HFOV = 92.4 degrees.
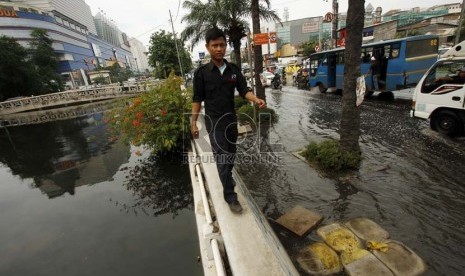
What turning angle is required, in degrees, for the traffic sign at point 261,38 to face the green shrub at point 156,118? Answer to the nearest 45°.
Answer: approximately 45° to its right

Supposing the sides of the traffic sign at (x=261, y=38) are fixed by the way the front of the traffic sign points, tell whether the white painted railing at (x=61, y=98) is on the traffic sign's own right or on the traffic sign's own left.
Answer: on the traffic sign's own right

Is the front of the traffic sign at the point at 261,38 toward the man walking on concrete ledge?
yes

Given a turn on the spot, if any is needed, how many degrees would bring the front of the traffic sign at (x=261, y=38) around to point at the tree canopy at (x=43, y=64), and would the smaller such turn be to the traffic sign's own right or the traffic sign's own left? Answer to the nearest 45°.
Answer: approximately 135° to the traffic sign's own right

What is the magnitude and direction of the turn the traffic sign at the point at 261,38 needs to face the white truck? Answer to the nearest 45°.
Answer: approximately 90° to its left

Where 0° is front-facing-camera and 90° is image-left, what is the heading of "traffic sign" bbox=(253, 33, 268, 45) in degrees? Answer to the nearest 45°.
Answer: approximately 0°

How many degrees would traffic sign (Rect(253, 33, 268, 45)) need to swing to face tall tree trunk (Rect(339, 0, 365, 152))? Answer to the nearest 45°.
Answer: approximately 45° to its left

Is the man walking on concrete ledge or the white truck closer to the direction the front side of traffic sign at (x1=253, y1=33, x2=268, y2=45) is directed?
the man walking on concrete ledge

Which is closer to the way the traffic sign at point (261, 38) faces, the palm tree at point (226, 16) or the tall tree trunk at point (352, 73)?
the tall tree trunk

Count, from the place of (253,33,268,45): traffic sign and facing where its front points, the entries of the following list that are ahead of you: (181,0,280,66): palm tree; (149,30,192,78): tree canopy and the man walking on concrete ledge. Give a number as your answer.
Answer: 1
